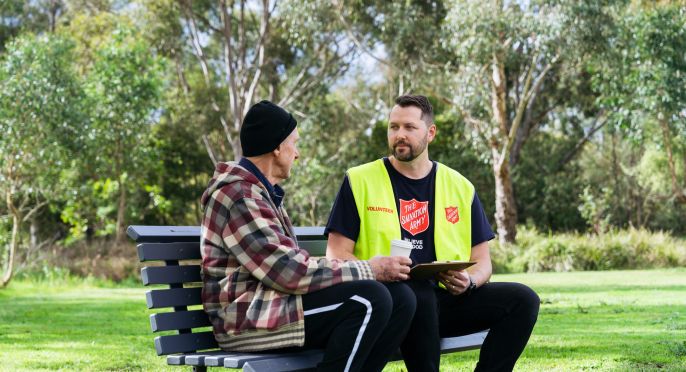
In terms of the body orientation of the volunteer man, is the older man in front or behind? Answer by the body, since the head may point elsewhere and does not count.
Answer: in front

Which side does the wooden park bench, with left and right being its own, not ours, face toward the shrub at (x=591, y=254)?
left

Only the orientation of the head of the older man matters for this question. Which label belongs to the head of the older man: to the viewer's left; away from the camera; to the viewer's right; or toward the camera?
to the viewer's right

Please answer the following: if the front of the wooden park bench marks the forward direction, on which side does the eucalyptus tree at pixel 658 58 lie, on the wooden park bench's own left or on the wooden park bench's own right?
on the wooden park bench's own left

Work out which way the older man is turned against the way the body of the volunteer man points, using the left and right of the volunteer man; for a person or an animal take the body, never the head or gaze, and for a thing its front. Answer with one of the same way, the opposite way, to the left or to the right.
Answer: to the left

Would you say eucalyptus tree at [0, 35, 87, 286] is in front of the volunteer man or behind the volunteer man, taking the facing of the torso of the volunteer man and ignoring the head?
behind

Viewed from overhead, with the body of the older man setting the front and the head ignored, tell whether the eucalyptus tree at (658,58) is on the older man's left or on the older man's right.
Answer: on the older man's left

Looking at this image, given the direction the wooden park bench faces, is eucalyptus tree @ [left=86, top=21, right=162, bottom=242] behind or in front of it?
behind

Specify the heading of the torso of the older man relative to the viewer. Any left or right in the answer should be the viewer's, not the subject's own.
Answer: facing to the right of the viewer

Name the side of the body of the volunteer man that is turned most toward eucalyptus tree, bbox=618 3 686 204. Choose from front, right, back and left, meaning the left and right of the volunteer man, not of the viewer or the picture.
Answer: back

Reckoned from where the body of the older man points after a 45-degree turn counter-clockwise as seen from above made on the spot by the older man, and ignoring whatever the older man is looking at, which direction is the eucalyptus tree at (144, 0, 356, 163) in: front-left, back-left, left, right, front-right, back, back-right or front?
front-left

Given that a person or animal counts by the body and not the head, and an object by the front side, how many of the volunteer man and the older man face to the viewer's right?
1

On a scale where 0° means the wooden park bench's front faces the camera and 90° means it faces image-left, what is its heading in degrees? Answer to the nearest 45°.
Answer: approximately 315°

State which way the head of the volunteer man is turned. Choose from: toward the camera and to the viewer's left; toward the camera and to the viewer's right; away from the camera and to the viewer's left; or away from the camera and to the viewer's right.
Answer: toward the camera and to the viewer's left
